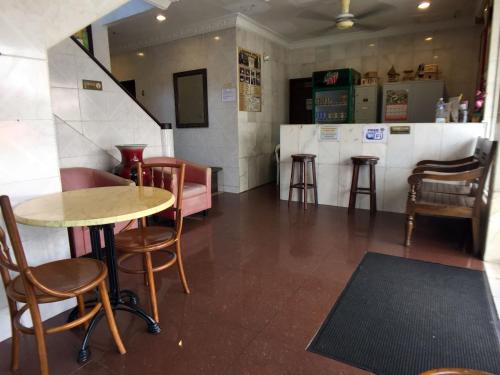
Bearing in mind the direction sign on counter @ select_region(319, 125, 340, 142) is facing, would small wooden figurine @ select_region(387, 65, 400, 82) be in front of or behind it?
behind

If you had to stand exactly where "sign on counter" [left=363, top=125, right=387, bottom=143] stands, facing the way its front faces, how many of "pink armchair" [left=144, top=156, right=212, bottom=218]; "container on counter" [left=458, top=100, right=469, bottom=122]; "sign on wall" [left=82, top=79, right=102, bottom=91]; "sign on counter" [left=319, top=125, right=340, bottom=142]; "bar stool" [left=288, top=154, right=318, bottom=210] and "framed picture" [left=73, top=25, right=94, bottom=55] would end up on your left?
1

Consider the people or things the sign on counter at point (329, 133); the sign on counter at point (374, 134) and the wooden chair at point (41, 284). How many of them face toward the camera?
2

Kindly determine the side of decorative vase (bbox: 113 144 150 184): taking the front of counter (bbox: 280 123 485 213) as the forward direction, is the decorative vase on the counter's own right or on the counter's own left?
on the counter's own right

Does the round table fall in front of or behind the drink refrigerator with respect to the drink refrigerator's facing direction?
in front

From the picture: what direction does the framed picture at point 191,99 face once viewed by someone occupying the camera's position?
facing the viewer and to the left of the viewer

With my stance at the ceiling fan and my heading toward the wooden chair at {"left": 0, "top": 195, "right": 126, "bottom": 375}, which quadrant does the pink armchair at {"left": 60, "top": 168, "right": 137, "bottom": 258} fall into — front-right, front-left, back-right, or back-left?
front-right

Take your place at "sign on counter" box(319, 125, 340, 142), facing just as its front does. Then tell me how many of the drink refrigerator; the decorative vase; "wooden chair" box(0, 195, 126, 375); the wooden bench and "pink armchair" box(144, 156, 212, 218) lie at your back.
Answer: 1

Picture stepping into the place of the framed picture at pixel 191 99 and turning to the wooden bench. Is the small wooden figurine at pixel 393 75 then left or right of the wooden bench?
left

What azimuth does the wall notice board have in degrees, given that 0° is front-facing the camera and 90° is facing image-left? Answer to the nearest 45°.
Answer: approximately 315°

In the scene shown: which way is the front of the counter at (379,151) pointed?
toward the camera

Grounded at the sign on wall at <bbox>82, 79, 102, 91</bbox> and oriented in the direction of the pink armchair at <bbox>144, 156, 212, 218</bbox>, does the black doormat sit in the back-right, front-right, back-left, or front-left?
front-right

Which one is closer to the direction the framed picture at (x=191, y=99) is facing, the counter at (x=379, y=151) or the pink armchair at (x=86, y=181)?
the pink armchair

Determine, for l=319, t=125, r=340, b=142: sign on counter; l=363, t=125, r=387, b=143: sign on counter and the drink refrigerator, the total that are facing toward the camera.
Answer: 3

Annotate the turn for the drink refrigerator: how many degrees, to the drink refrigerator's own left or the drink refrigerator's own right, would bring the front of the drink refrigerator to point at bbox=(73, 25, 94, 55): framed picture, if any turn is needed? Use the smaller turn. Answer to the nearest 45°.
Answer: approximately 45° to the drink refrigerator's own right

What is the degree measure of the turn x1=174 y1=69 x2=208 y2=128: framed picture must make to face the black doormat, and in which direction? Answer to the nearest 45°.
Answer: approximately 45° to its left

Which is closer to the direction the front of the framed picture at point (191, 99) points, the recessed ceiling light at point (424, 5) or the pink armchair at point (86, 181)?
the pink armchair

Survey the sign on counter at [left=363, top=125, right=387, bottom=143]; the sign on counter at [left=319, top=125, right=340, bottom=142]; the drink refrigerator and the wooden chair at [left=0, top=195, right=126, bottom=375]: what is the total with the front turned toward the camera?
3

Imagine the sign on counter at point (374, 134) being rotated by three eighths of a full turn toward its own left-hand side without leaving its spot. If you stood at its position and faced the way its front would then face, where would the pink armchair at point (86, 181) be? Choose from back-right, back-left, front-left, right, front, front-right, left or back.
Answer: back

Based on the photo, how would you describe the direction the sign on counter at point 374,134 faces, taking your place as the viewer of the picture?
facing the viewer

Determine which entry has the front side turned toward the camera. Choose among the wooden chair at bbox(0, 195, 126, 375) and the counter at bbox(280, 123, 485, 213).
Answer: the counter
